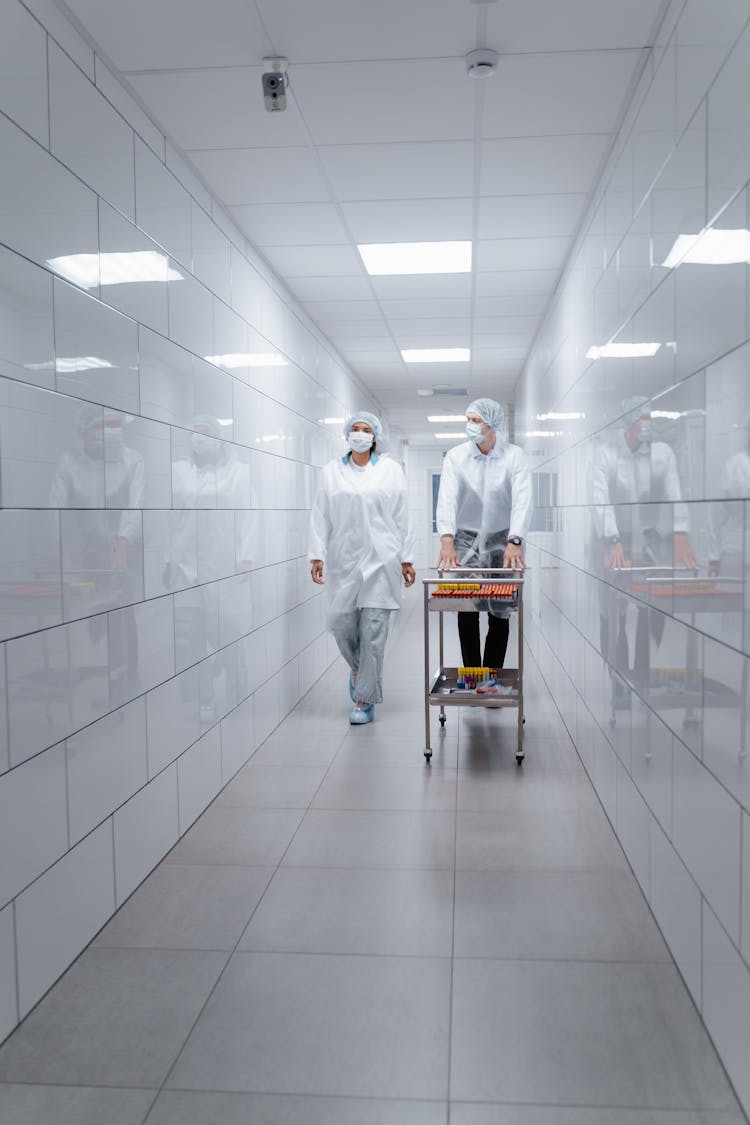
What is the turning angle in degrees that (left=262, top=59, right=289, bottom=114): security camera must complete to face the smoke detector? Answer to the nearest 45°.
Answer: approximately 90° to its left

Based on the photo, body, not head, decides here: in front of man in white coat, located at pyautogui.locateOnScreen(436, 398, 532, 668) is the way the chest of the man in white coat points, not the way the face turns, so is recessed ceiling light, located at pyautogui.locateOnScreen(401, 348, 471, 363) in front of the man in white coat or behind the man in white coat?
behind

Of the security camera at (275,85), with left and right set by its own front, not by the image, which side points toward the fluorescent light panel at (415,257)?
back

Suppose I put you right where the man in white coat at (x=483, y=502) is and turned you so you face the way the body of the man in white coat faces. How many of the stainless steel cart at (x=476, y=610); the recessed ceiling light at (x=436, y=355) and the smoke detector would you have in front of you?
2

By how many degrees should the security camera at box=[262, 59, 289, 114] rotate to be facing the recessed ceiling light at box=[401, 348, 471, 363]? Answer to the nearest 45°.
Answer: approximately 180°

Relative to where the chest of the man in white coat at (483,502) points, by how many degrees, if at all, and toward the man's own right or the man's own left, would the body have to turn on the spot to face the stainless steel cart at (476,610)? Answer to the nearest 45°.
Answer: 0° — they already face it

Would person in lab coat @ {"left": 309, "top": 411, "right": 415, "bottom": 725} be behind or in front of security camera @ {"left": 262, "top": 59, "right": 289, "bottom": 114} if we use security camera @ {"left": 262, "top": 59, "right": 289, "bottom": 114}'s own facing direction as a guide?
behind
